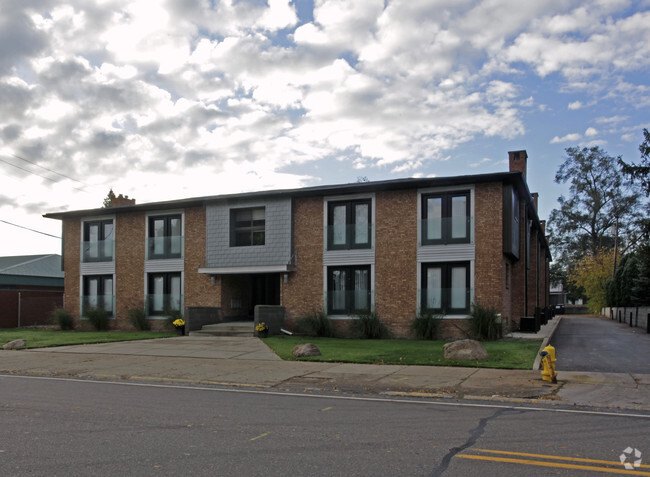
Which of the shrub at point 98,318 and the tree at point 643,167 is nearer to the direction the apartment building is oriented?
the shrub

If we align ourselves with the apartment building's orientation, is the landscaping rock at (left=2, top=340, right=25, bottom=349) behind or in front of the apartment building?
in front

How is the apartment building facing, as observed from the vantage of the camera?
facing the viewer and to the left of the viewer

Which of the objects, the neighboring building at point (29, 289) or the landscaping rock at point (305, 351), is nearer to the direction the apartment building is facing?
the landscaping rock

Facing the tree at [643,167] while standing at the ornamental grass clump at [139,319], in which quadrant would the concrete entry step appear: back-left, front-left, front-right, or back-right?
front-right

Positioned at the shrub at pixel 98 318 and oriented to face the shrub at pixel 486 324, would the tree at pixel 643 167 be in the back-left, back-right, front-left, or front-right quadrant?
front-left

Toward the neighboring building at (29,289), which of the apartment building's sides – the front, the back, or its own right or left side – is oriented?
right

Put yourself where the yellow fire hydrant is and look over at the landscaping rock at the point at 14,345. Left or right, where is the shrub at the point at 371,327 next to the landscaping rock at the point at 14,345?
right

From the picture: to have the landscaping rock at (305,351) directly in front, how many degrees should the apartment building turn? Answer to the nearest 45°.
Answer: approximately 45° to its left

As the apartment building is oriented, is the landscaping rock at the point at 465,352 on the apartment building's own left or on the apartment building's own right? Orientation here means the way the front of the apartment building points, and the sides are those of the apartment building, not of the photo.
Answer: on the apartment building's own left

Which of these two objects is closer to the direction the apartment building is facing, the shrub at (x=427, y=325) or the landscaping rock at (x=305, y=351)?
the landscaping rock
